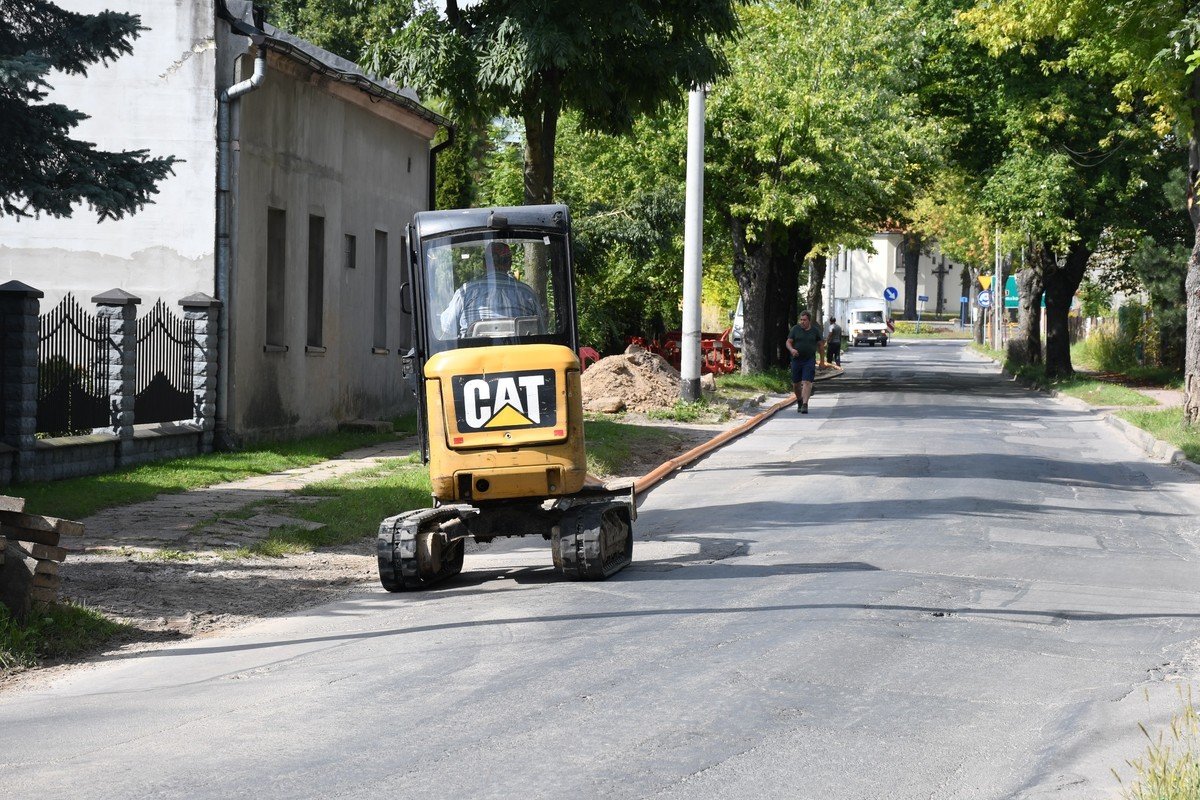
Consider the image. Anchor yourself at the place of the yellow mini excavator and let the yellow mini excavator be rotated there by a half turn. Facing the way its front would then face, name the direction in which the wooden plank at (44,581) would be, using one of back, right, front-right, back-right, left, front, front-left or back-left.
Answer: front-right

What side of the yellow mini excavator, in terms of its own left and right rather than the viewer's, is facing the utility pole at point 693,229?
front

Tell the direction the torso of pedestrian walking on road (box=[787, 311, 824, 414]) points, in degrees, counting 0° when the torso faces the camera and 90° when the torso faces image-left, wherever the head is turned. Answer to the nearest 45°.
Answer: approximately 0°

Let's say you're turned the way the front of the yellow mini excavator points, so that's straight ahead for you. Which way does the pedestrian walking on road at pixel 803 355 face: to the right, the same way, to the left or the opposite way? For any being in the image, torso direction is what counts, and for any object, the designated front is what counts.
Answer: the opposite way

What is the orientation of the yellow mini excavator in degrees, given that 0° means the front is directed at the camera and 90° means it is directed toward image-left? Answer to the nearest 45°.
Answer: approximately 180°

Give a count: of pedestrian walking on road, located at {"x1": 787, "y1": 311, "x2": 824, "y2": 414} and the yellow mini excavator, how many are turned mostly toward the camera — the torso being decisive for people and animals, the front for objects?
1

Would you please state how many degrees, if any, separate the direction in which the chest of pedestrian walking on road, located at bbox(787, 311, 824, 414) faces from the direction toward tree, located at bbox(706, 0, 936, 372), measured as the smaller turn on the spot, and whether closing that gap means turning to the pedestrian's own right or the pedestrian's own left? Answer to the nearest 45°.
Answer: approximately 180°

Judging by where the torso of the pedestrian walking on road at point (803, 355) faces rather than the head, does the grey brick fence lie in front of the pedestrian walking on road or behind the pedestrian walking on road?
in front
